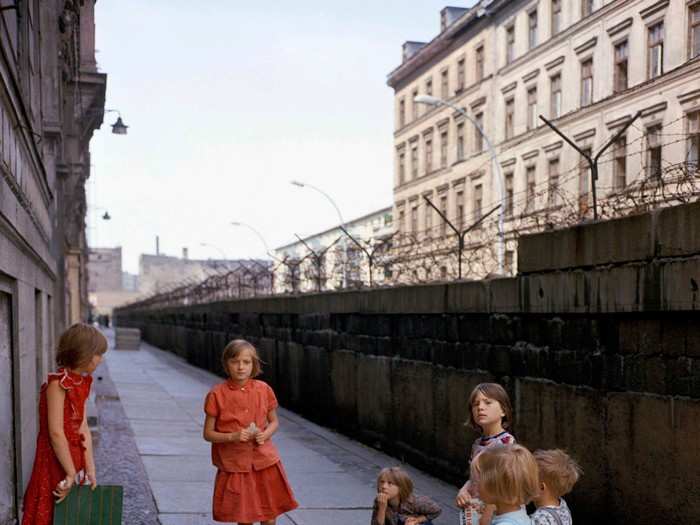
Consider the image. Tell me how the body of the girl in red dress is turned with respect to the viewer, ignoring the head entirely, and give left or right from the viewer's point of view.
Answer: facing to the right of the viewer

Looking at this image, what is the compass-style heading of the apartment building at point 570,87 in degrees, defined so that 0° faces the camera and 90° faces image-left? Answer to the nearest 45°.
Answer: approximately 45°

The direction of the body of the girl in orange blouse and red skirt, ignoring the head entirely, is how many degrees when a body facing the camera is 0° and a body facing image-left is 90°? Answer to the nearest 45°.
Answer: approximately 0°
